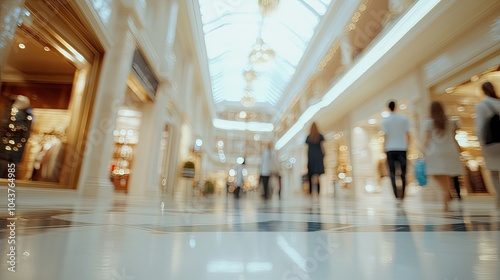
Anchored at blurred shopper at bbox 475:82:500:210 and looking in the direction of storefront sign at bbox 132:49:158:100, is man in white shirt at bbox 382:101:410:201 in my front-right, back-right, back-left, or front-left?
front-right

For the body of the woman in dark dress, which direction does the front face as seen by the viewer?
away from the camera

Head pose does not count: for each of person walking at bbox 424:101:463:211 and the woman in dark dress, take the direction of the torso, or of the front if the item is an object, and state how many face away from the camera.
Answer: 2

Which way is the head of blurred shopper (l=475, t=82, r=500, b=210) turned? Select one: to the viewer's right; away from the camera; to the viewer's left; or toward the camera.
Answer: away from the camera

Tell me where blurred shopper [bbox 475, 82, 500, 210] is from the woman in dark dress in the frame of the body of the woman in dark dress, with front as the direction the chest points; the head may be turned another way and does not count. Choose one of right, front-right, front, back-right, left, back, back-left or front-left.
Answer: back-right

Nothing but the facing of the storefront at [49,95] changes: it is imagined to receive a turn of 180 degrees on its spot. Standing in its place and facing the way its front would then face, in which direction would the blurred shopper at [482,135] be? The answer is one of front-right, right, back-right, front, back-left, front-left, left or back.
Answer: back

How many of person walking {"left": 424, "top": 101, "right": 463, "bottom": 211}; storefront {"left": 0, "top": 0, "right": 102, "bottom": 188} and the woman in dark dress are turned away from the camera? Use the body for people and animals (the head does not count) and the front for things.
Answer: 2

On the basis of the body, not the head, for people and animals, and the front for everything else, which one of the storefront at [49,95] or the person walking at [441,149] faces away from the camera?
the person walking

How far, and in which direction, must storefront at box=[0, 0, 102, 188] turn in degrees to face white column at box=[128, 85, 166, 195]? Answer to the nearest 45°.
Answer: approximately 90° to its left

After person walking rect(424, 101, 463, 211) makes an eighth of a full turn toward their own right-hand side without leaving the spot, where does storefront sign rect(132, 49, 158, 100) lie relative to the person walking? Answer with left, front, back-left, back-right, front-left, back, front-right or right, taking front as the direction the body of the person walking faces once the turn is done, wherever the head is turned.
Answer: back-left

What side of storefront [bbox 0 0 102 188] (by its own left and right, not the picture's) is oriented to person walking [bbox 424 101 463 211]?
front

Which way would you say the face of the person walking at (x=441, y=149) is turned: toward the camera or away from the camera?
away from the camera

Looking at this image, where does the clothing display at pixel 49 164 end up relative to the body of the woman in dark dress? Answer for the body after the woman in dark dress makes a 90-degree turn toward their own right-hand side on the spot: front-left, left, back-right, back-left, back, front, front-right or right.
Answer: back-right

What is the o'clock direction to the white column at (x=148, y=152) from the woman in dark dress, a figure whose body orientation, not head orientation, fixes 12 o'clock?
The white column is roughly at 9 o'clock from the woman in dark dress.

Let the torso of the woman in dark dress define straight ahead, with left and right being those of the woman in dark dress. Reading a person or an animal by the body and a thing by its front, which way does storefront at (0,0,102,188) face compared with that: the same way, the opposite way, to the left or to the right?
to the right

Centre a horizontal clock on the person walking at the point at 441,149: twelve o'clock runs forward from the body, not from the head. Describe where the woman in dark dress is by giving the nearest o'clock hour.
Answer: The woman in dark dress is roughly at 10 o'clock from the person walking.

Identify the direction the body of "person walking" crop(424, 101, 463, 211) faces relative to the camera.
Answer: away from the camera
